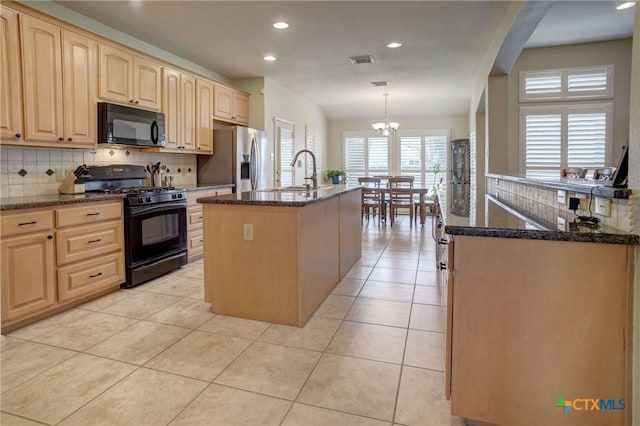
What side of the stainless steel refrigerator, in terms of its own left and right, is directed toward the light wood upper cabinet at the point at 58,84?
right

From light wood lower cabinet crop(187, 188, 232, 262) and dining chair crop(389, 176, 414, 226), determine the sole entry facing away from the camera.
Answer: the dining chair

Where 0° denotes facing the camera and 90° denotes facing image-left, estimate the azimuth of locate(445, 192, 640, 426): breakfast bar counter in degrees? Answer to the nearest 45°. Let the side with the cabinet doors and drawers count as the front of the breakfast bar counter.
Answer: approximately 90°

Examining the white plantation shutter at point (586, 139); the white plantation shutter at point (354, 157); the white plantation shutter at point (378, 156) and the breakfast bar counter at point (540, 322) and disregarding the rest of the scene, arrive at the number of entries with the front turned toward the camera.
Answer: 3

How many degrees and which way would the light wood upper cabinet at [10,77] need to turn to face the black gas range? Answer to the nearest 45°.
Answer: approximately 90° to its left

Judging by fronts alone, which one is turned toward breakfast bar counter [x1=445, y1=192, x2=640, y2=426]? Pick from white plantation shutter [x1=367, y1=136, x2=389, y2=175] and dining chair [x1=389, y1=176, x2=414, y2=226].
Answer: the white plantation shutter

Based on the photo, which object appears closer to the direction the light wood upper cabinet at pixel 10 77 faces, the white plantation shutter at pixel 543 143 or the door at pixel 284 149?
the white plantation shutter

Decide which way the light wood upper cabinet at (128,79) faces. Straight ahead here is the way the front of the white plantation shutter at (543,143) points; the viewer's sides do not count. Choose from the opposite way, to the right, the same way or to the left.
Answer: to the left
